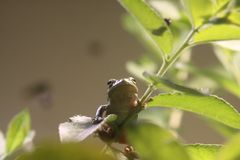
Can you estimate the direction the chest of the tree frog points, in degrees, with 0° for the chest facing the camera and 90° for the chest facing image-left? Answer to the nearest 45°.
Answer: approximately 0°

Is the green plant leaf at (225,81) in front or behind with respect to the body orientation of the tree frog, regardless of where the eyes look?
behind
